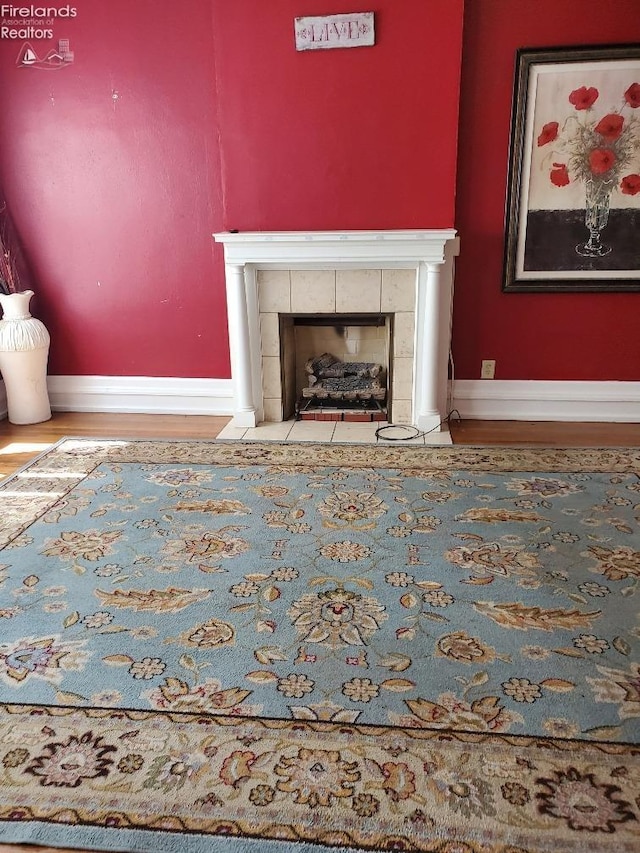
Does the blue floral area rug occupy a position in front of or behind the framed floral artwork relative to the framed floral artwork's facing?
in front

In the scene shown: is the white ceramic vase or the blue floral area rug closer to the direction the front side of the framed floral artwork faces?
the blue floral area rug

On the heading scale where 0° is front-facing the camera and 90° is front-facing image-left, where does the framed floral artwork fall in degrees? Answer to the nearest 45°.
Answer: approximately 0°

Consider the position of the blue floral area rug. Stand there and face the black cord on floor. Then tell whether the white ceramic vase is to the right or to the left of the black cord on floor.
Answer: left

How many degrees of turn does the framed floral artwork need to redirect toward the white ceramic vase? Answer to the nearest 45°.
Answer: approximately 90° to its right
